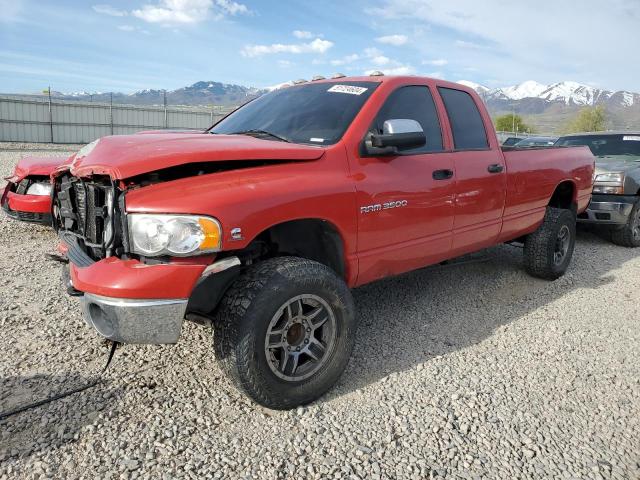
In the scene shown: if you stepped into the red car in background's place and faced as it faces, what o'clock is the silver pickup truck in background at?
The silver pickup truck in background is roughly at 8 o'clock from the red car in background.

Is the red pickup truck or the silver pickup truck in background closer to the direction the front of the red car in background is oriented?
the red pickup truck

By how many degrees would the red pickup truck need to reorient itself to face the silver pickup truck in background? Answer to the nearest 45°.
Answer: approximately 180°

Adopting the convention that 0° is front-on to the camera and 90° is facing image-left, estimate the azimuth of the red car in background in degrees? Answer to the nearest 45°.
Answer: approximately 45°

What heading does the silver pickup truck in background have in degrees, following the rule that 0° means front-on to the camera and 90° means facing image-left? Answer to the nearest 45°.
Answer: approximately 45°

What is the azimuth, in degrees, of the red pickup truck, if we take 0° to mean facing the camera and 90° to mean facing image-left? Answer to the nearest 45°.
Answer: approximately 45°

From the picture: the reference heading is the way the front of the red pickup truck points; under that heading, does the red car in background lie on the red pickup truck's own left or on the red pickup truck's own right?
on the red pickup truck's own right
